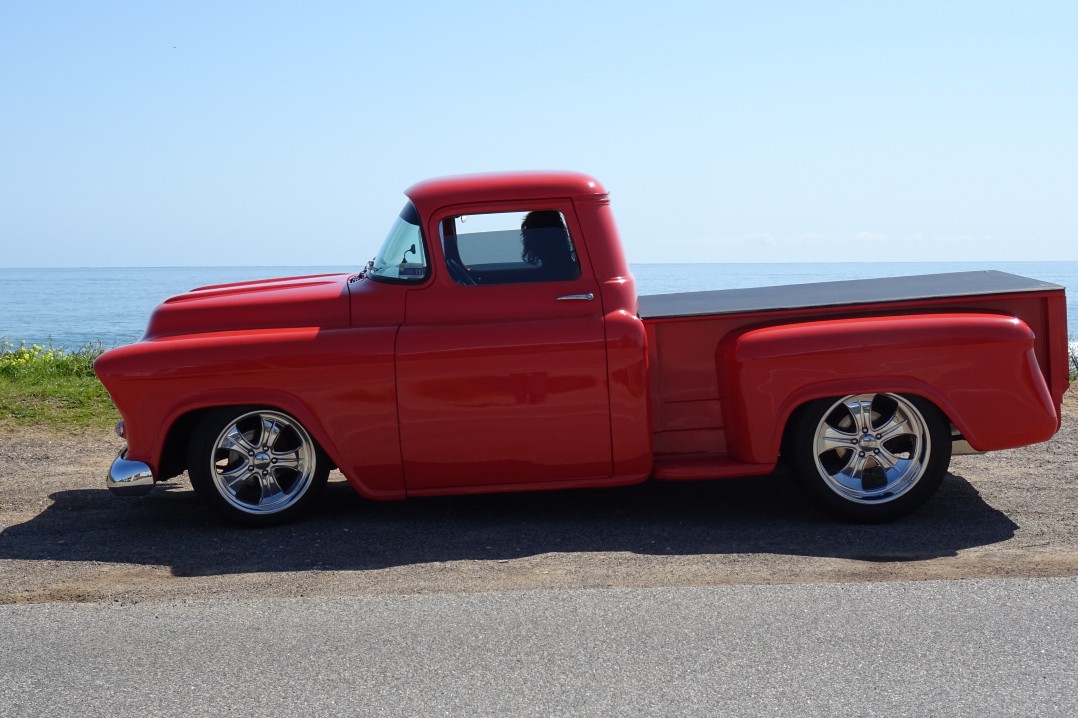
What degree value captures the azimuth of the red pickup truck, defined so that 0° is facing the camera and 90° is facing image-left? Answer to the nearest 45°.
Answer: approximately 90°
